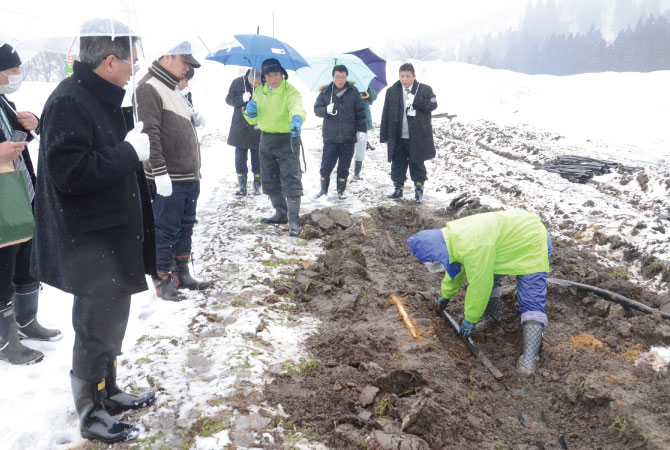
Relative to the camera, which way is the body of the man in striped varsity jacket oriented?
to the viewer's right

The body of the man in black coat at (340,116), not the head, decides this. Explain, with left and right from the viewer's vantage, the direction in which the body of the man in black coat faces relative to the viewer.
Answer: facing the viewer

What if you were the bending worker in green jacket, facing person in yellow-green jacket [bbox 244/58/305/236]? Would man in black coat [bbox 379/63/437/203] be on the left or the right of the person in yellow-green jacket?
right

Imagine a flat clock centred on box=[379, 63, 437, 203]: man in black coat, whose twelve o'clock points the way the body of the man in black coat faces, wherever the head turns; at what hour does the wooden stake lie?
The wooden stake is roughly at 12 o'clock from the man in black coat.

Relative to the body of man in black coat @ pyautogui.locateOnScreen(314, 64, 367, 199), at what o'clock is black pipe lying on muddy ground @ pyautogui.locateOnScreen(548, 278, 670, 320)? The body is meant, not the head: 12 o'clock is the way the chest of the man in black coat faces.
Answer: The black pipe lying on muddy ground is roughly at 11 o'clock from the man in black coat.

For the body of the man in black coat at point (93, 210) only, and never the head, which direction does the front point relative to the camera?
to the viewer's right

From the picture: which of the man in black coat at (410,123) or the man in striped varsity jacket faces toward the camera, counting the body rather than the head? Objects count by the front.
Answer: the man in black coat

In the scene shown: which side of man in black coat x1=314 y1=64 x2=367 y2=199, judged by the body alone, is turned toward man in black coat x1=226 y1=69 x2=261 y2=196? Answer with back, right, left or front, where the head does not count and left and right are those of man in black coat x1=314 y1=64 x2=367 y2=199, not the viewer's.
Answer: right

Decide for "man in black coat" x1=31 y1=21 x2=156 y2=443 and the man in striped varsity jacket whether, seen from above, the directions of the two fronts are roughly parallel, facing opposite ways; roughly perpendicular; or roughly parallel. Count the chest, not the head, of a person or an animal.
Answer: roughly parallel

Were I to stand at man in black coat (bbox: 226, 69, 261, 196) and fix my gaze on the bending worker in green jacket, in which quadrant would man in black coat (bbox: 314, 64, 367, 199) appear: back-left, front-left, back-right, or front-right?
front-left

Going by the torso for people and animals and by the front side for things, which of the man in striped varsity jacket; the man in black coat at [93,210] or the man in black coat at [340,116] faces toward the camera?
the man in black coat at [340,116]

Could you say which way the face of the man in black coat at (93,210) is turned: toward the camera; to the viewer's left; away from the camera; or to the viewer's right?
to the viewer's right

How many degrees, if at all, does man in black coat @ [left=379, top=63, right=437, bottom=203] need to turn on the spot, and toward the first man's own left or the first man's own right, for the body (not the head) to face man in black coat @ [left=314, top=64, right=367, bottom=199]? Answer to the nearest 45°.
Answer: approximately 90° to the first man's own right

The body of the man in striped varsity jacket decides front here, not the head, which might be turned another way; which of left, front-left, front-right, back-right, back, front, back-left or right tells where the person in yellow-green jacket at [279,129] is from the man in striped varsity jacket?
front-left

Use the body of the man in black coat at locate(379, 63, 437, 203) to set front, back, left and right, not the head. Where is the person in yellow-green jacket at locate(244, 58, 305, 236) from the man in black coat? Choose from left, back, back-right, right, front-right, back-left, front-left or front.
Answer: front-right

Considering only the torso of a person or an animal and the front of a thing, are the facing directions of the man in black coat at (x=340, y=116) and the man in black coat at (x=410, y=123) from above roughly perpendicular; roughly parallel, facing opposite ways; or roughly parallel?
roughly parallel
